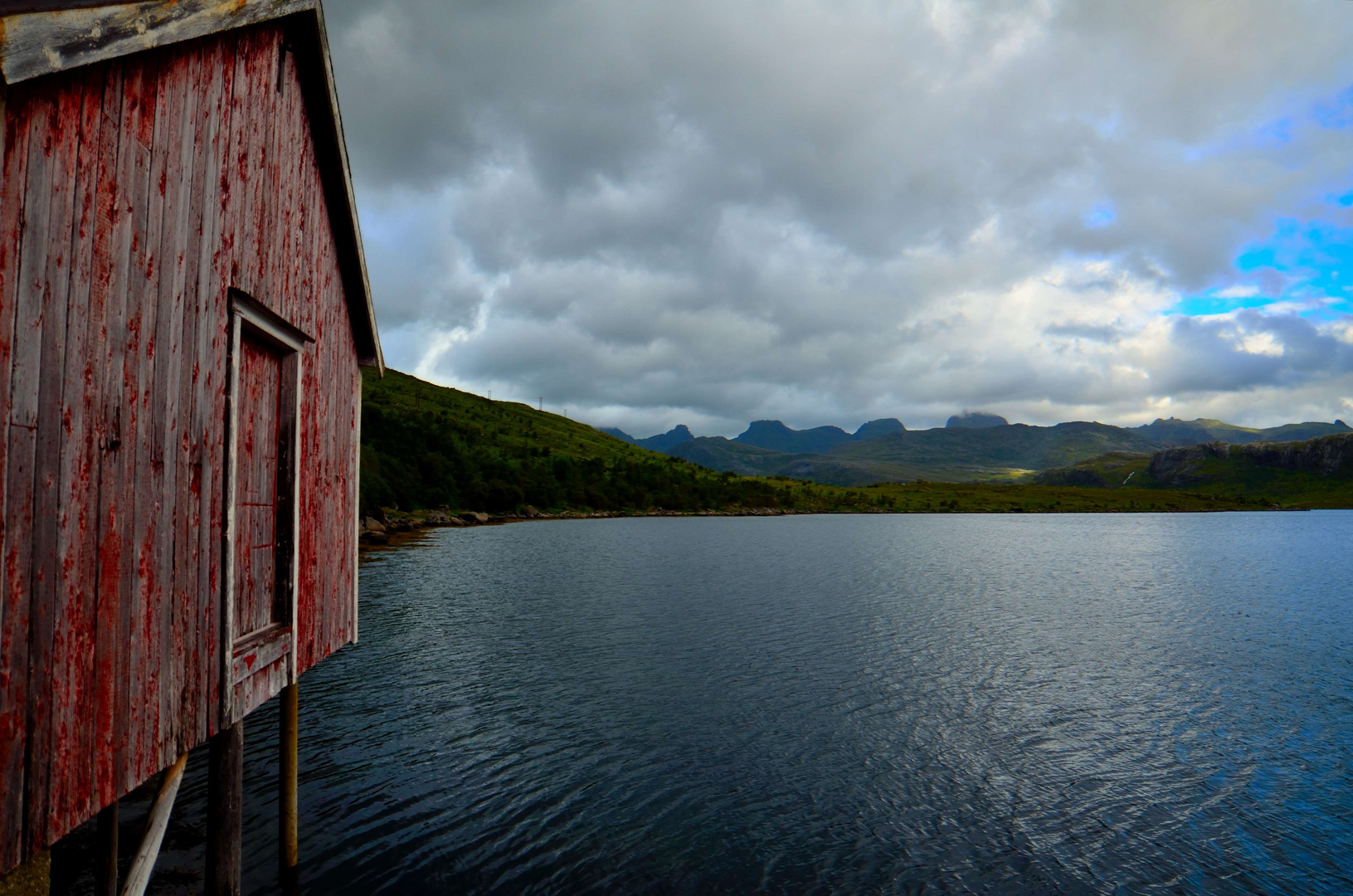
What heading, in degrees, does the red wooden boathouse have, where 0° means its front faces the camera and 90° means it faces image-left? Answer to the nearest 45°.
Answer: approximately 315°
